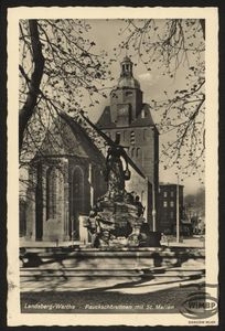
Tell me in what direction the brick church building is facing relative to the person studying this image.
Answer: facing away from the viewer and to the right of the viewer
